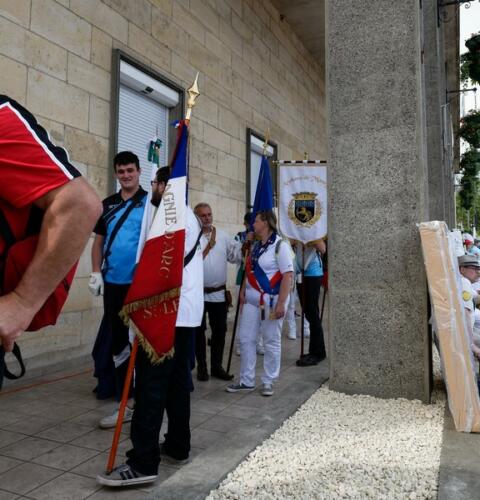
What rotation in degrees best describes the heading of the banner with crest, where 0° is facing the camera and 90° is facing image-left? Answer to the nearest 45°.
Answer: approximately 0°

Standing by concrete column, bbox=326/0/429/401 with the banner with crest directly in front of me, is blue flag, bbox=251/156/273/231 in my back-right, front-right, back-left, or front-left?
front-left

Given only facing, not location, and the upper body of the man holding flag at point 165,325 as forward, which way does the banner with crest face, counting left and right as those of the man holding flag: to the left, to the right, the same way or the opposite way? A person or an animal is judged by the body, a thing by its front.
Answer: to the left

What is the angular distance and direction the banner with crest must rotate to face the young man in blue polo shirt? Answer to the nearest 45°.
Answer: approximately 45° to its right

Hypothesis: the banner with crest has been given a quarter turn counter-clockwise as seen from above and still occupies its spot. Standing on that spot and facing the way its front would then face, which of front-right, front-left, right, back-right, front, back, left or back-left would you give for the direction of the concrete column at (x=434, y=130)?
front-left

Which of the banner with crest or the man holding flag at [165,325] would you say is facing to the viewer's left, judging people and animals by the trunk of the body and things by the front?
the man holding flag

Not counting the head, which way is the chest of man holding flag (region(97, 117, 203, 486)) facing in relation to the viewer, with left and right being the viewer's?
facing to the left of the viewer
